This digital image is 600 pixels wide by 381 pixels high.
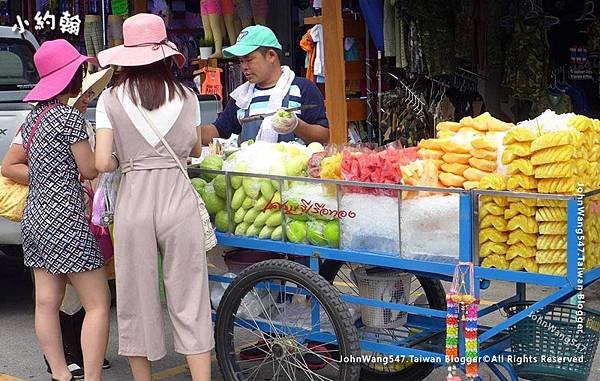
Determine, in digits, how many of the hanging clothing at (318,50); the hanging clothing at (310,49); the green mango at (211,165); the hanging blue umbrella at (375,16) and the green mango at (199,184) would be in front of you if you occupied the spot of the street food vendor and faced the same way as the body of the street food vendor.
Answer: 2

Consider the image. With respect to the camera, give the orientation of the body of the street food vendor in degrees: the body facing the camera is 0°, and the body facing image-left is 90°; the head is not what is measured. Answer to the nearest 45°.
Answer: approximately 45°

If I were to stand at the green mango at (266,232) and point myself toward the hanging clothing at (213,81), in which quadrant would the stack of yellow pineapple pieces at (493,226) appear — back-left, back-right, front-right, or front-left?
back-right

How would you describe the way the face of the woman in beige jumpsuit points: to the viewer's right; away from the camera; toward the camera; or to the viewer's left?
away from the camera

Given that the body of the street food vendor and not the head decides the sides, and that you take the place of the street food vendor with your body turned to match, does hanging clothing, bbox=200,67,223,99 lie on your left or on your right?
on your right
